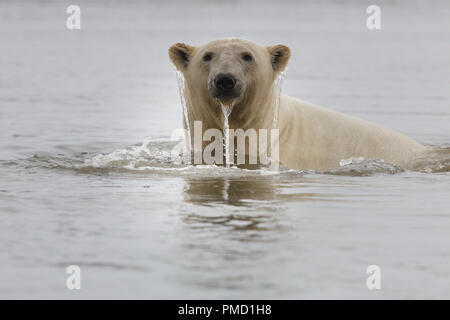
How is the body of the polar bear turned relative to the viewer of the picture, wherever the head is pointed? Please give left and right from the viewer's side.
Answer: facing the viewer and to the left of the viewer
